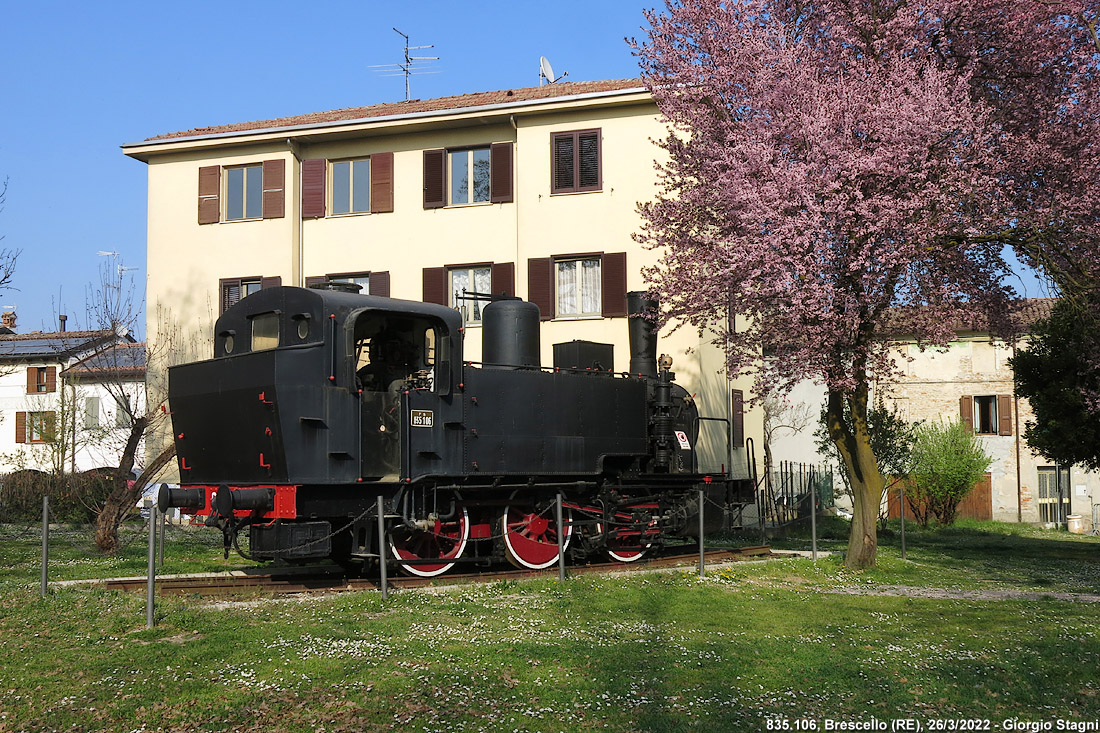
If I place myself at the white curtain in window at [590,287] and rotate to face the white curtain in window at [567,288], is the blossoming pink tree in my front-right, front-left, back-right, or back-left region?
back-left

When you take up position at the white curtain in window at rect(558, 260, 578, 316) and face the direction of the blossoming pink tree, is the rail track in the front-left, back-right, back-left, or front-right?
front-right

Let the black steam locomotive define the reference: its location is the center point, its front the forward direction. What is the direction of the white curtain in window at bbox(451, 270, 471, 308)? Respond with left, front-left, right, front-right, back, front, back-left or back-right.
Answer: front-left

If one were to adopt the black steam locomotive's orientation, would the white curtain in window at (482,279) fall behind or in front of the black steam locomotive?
in front

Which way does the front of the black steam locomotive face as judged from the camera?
facing away from the viewer and to the right of the viewer

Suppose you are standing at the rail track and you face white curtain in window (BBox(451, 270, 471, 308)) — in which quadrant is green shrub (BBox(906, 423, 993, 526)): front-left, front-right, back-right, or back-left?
front-right

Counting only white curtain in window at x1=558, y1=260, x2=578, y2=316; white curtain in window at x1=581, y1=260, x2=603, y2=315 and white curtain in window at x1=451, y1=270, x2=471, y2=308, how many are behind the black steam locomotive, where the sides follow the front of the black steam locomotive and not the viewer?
0

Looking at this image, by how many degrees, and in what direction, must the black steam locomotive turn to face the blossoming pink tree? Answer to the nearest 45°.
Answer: approximately 45° to its right

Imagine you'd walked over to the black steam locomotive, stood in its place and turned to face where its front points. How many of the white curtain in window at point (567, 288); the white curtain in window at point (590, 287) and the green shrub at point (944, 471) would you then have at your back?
0

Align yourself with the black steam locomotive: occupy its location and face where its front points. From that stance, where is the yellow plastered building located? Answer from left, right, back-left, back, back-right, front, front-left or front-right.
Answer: front-left

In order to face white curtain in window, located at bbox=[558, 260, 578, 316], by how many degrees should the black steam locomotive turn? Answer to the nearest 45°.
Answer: approximately 45° to its left

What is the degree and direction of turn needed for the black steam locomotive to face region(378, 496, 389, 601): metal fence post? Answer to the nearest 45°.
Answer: approximately 135° to its right

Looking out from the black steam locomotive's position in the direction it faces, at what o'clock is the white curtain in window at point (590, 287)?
The white curtain in window is roughly at 11 o'clock from the black steam locomotive.

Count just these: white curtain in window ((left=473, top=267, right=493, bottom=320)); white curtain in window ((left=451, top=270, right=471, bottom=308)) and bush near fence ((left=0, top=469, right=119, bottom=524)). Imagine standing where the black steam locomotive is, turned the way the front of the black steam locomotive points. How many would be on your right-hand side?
0
